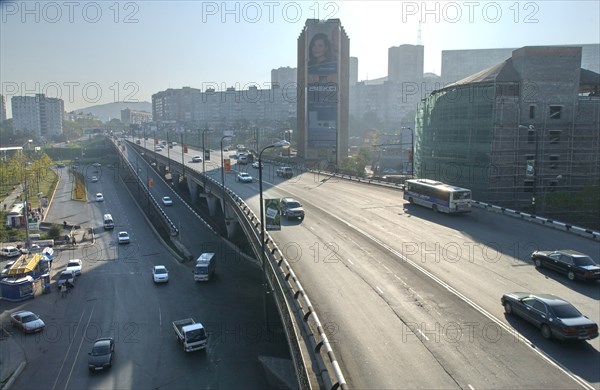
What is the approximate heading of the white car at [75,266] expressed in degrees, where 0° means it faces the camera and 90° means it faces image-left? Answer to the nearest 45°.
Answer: approximately 0°

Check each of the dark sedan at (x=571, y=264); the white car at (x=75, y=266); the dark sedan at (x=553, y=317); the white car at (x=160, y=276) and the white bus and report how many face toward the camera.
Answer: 2

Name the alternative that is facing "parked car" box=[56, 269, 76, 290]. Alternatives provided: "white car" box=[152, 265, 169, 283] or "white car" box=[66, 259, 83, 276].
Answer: "white car" box=[66, 259, 83, 276]

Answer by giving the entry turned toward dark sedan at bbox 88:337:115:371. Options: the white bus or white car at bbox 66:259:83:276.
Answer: the white car

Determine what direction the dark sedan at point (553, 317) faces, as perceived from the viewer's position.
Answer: facing away from the viewer and to the left of the viewer

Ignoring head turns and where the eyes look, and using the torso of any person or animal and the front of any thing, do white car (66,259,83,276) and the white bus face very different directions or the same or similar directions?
very different directions

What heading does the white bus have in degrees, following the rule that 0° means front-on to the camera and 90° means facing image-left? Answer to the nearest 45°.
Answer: approximately 135°

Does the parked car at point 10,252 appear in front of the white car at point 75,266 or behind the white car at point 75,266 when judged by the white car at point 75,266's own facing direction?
behind

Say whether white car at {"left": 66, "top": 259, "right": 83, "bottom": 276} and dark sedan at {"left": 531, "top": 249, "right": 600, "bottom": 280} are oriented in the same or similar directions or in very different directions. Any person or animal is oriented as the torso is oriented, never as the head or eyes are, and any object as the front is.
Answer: very different directions

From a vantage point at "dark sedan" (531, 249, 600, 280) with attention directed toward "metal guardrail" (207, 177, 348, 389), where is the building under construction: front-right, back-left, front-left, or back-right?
back-right

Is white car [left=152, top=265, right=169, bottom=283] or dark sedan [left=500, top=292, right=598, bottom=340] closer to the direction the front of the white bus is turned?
the white car

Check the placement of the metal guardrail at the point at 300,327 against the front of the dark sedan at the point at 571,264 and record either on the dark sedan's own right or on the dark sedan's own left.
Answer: on the dark sedan's own left
